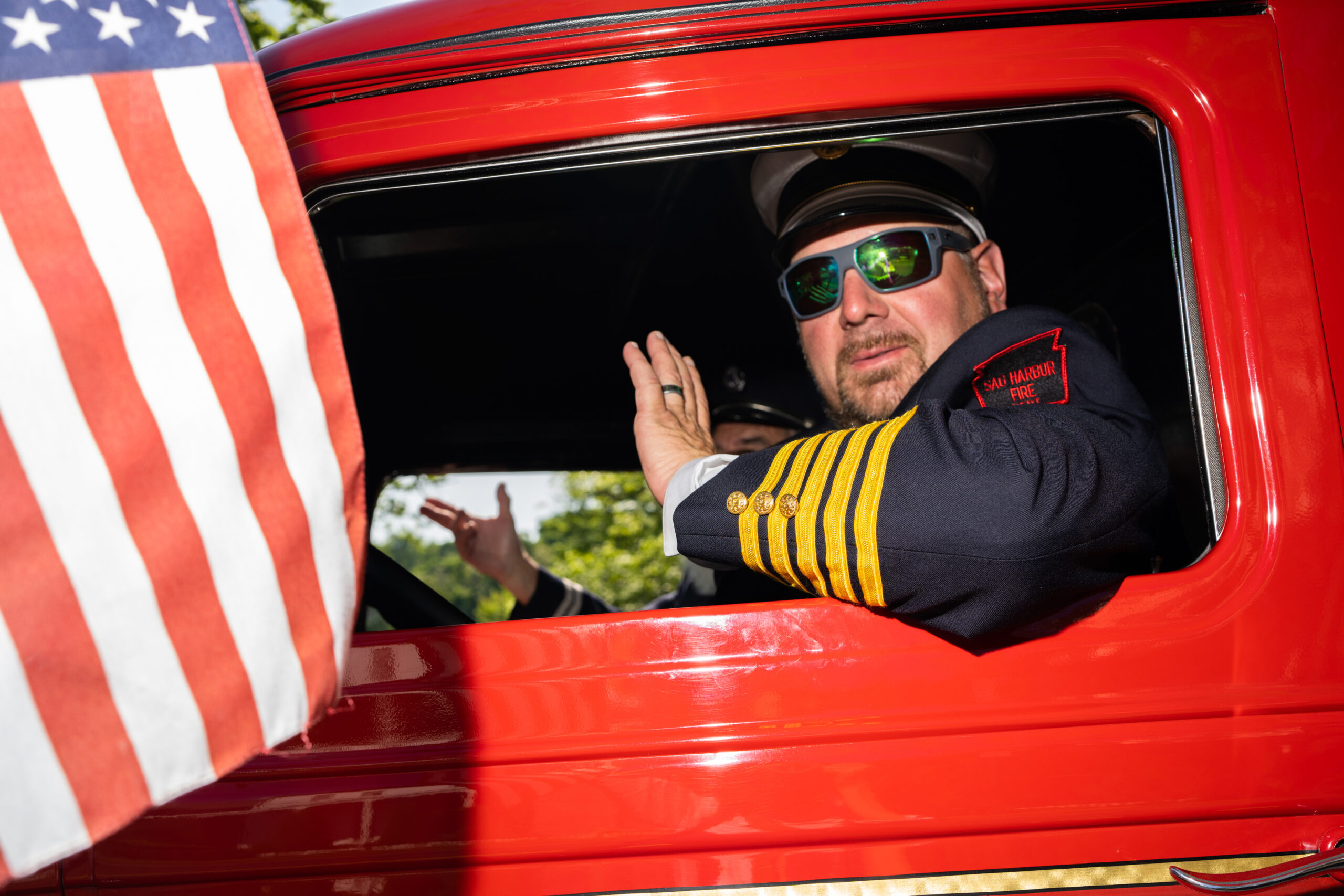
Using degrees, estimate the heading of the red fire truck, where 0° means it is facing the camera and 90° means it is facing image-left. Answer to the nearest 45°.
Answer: approximately 90°
